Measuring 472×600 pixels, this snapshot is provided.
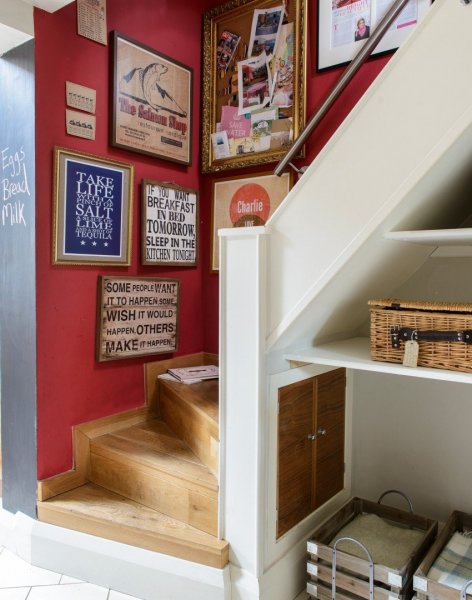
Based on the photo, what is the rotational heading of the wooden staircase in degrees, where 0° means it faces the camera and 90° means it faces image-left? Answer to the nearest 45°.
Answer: approximately 45°

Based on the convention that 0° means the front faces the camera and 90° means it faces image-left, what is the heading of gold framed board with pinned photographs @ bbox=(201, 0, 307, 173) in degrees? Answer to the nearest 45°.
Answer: approximately 45°

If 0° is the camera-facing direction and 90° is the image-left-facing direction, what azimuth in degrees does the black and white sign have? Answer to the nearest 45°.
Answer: approximately 315°

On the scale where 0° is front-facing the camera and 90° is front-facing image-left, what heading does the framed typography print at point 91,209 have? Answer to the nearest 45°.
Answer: approximately 315°

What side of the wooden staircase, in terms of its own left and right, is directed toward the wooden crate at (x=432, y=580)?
left

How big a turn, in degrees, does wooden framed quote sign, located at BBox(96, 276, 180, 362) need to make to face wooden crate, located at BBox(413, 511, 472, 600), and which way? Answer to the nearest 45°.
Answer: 0° — it already faces it
